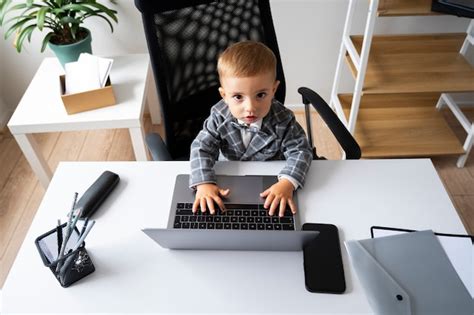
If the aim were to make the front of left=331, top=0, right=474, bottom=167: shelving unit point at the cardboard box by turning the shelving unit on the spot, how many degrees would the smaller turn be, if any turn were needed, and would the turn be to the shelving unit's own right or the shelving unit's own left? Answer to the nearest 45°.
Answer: approximately 45° to the shelving unit's own right

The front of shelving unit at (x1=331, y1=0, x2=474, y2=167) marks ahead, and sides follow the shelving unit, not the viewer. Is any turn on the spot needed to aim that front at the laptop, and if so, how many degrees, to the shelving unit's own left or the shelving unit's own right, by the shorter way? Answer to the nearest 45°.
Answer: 0° — it already faces it

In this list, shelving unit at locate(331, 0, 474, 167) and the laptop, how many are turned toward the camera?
1

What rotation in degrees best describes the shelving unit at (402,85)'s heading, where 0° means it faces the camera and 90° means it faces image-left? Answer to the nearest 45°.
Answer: approximately 0°

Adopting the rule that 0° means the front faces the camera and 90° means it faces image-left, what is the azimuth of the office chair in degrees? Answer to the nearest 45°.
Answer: approximately 315°

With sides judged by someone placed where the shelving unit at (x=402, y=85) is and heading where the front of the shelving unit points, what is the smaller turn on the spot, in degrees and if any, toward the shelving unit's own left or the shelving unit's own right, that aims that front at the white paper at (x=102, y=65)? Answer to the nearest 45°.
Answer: approximately 45° to the shelving unit's own right

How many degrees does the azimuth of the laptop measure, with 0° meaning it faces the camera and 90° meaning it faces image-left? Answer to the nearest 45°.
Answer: approximately 180°

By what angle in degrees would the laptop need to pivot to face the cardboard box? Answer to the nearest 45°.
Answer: approximately 45° to its left

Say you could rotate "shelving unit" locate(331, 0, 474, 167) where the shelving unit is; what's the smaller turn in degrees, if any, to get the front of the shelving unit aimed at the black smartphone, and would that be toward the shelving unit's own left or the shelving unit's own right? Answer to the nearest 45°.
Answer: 0° — it already faces it

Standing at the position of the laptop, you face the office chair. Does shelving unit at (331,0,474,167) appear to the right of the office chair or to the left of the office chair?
right

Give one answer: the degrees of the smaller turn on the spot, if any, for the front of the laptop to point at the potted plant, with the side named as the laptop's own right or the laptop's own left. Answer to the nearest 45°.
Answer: approximately 45° to the laptop's own left

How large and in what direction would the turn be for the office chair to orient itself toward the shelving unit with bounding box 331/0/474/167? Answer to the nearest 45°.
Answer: approximately 90° to its left
